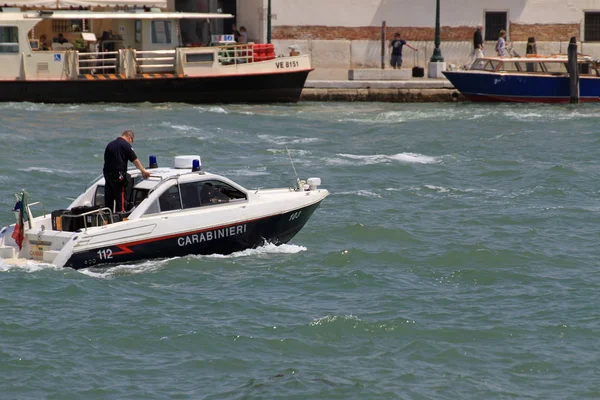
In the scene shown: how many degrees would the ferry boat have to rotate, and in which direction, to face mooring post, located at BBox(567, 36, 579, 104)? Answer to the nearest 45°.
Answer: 0° — it already faces it

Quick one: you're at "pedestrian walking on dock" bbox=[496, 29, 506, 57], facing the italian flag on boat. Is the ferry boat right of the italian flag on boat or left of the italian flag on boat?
right

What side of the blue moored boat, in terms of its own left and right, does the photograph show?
left

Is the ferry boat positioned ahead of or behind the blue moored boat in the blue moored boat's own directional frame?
ahead

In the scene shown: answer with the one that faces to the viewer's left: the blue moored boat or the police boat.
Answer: the blue moored boat

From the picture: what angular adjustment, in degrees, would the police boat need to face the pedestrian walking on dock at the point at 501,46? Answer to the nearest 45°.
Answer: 0° — it already faces them

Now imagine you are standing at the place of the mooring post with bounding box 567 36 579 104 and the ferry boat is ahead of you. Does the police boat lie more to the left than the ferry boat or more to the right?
left

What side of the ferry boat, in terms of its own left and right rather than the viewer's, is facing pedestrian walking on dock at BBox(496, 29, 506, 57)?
front

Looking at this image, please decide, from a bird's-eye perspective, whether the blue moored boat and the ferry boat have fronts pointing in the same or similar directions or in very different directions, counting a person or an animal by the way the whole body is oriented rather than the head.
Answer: very different directions

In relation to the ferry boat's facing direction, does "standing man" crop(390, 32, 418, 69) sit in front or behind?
in front

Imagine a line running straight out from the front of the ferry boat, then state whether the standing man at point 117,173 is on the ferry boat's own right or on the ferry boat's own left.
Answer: on the ferry boat's own right

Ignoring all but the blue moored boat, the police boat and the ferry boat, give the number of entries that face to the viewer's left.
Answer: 1

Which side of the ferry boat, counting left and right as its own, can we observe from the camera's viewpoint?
right

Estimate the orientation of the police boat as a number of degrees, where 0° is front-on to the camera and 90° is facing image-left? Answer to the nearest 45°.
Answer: approximately 225°

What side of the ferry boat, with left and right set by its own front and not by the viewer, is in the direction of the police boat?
right
